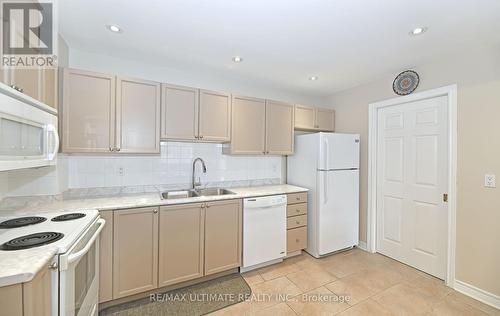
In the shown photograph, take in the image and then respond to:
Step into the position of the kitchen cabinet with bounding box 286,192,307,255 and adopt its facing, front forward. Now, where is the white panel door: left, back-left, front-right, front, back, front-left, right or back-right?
front-left

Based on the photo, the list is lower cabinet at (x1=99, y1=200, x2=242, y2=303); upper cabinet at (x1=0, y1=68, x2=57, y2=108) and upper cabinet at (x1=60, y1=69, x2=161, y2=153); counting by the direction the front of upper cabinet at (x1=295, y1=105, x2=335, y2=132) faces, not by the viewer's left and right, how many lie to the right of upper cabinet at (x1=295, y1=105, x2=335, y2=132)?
3

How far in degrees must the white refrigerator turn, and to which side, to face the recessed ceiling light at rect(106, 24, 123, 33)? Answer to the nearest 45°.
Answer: approximately 90° to its right

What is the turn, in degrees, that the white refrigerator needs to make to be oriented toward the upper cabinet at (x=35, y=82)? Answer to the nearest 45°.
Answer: approximately 90° to its right

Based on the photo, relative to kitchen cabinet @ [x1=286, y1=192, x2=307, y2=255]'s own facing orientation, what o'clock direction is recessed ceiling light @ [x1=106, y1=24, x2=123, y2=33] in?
The recessed ceiling light is roughly at 3 o'clock from the kitchen cabinet.

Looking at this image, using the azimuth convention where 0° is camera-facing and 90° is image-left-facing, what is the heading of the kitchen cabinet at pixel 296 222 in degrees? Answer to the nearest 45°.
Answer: approximately 315°

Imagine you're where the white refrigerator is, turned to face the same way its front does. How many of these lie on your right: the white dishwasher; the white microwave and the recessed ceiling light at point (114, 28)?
3

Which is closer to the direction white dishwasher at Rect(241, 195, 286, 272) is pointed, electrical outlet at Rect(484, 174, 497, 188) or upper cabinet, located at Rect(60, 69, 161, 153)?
the electrical outlet

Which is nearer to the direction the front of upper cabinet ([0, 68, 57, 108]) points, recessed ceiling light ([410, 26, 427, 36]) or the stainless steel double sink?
the recessed ceiling light

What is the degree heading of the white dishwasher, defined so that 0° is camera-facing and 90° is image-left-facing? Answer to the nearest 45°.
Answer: approximately 315°

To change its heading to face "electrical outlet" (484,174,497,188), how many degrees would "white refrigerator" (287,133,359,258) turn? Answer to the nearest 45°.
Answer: approximately 45° to its left
